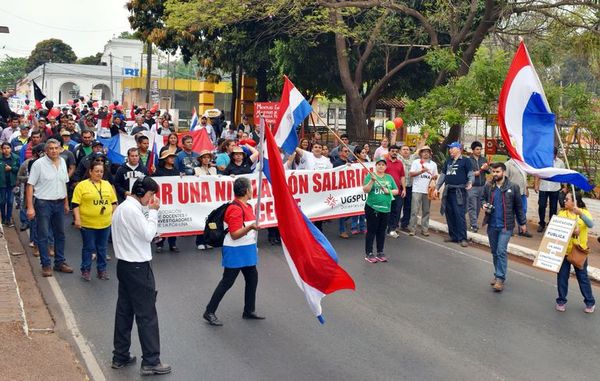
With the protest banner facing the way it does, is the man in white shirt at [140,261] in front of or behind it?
in front

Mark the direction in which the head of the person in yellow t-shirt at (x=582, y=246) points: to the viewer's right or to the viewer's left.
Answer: to the viewer's left

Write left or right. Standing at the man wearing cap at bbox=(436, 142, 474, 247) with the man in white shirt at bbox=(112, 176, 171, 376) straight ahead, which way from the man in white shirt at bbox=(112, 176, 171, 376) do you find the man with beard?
left

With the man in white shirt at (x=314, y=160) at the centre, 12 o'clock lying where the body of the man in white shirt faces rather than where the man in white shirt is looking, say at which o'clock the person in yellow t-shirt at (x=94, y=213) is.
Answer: The person in yellow t-shirt is roughly at 1 o'clock from the man in white shirt.

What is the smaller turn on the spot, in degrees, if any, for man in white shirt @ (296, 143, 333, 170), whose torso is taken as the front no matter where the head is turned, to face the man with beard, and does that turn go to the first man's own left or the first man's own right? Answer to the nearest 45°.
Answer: approximately 45° to the first man's own left
